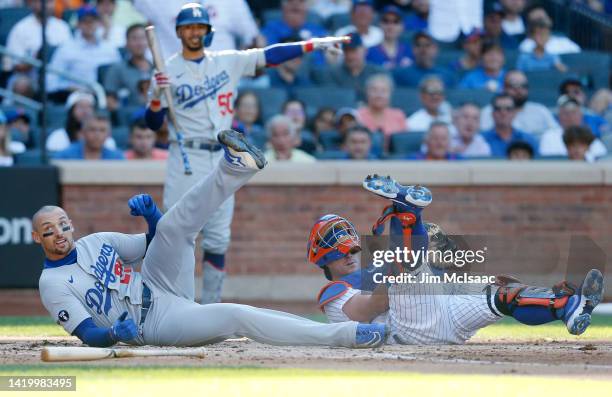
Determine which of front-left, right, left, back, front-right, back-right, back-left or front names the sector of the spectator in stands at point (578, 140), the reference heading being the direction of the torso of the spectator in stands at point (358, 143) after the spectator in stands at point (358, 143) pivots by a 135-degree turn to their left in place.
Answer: front-right

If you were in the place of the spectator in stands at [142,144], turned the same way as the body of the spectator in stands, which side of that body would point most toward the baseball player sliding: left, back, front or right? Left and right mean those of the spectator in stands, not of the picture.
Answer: front

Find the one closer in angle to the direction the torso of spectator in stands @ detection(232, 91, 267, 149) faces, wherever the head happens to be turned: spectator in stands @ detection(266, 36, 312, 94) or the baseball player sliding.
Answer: the baseball player sliding

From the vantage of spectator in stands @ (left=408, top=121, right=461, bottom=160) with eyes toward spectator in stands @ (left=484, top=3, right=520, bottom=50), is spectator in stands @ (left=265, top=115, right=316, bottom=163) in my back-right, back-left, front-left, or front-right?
back-left

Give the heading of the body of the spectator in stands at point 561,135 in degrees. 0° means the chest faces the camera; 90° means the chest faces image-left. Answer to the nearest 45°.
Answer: approximately 0°

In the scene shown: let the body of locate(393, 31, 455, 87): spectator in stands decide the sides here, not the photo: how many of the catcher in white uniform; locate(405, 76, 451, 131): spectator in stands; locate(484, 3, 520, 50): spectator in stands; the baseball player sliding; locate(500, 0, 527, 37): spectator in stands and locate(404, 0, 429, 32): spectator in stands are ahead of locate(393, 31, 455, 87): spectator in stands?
3

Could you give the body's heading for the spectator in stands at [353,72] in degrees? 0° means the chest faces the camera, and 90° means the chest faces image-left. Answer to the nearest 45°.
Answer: approximately 0°

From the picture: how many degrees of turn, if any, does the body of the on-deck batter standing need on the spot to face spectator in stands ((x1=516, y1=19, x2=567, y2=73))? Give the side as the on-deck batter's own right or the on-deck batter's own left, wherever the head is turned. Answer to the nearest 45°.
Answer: approximately 135° to the on-deck batter's own left

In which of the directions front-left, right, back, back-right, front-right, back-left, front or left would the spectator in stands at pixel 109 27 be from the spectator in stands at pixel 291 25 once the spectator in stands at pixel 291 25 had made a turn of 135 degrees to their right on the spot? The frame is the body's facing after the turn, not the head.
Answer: front-left
